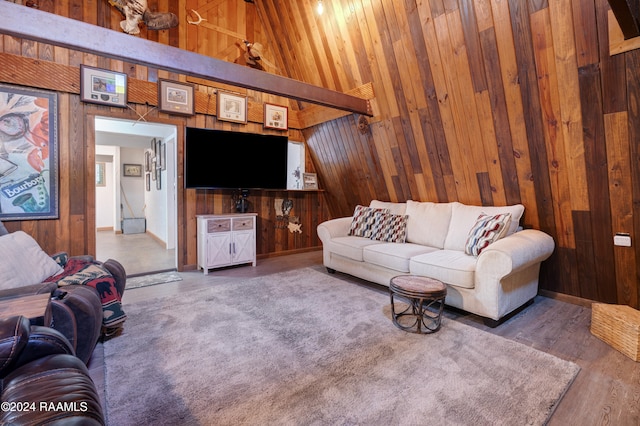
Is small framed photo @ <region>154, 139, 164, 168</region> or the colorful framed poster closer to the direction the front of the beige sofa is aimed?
the colorful framed poster

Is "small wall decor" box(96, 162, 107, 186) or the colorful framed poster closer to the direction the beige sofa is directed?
the colorful framed poster

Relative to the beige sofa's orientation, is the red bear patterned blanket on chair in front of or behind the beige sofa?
in front

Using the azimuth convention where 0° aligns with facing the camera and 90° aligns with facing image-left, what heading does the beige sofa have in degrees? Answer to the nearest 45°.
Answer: approximately 45°

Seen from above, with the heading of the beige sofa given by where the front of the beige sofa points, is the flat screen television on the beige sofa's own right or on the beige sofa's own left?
on the beige sofa's own right

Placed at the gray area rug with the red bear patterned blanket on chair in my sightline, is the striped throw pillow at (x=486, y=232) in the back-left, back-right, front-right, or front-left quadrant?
back-right

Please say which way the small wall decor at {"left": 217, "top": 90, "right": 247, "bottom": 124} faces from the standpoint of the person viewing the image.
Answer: facing the viewer and to the right of the viewer

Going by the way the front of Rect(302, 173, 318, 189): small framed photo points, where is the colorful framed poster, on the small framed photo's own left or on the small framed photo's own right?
on the small framed photo's own right

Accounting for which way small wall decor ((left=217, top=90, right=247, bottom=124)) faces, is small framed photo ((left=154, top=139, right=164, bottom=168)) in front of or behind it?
behind

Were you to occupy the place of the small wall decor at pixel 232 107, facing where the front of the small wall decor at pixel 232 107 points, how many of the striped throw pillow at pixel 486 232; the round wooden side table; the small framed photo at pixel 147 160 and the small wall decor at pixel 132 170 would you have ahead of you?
2

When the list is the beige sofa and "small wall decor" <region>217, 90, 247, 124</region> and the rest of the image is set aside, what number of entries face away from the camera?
0

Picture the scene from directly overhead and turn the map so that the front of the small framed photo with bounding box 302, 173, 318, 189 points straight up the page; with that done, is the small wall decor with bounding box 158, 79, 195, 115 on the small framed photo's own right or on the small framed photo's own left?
on the small framed photo's own right

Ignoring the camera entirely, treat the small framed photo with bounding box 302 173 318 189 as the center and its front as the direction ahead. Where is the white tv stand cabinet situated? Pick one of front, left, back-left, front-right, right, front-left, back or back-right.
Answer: right

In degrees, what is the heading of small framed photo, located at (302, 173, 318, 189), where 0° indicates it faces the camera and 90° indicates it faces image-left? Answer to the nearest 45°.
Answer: approximately 315°

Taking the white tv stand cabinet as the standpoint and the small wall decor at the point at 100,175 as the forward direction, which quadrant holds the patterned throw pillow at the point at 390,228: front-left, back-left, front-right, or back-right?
back-right

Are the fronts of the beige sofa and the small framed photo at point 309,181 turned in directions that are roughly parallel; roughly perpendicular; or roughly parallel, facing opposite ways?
roughly perpendicular

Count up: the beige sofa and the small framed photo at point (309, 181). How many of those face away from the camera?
0

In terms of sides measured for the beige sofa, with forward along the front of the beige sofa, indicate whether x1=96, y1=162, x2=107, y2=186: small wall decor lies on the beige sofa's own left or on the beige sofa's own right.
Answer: on the beige sofa's own right
